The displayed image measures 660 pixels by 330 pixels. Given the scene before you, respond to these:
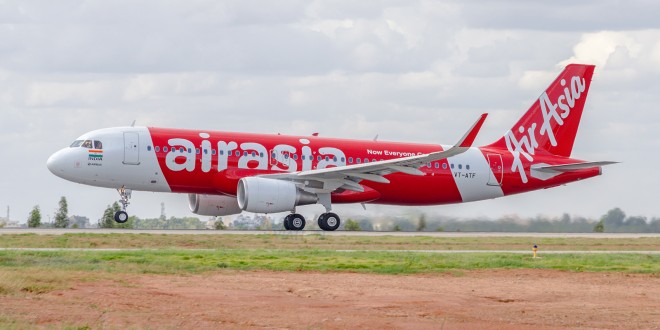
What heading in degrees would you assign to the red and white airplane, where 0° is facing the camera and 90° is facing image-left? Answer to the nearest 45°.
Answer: approximately 90°

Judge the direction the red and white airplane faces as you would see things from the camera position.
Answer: facing to the left of the viewer
